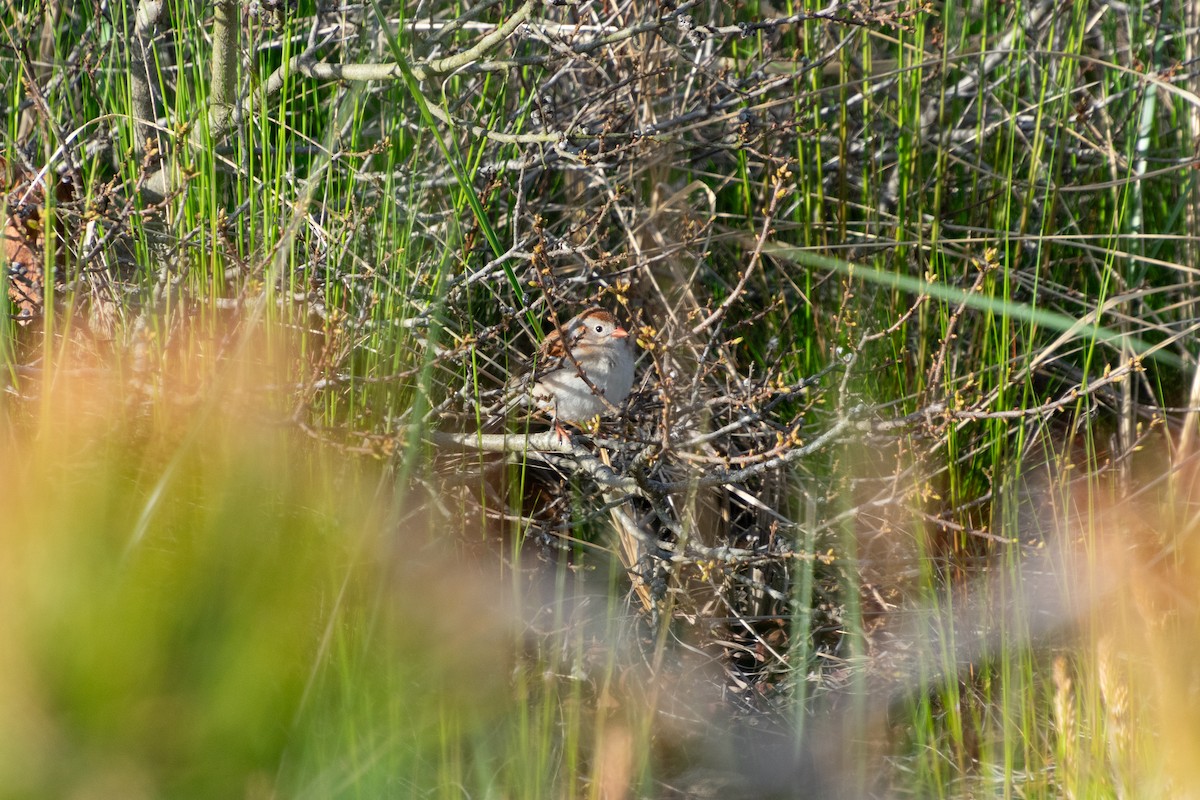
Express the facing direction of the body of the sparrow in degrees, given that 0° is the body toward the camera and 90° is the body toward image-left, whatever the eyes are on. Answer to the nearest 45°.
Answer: approximately 315°
